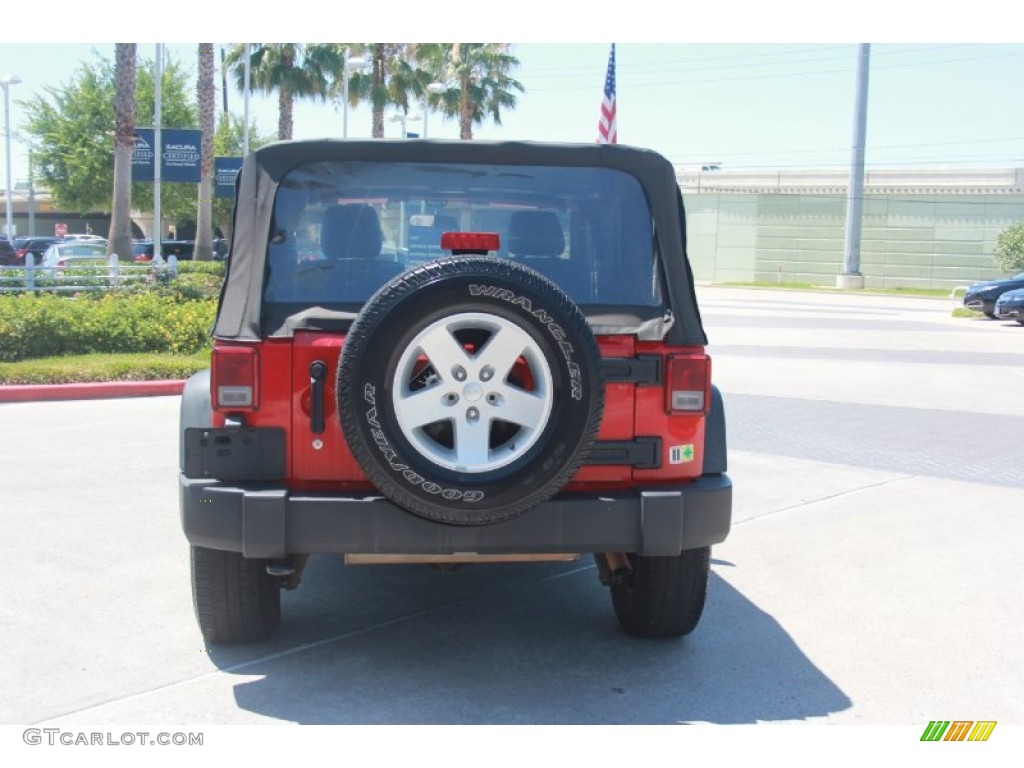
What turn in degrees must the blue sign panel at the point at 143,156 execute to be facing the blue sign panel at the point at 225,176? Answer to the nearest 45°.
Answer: approximately 135° to its left

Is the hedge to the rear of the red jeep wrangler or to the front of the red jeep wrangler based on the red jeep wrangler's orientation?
to the front

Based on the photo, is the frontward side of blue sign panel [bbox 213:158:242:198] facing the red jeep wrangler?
yes

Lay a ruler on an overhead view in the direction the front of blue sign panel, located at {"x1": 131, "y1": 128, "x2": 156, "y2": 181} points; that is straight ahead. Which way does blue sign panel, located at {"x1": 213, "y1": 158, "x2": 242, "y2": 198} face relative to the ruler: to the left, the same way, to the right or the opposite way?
the same way

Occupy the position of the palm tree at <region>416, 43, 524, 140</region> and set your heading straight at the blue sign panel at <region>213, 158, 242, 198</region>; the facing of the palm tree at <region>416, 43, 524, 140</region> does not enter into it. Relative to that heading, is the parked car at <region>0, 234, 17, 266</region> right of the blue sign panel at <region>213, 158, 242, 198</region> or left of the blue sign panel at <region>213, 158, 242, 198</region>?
right

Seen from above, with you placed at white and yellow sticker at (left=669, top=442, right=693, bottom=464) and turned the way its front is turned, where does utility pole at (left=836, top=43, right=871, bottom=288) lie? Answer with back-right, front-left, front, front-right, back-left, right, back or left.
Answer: back

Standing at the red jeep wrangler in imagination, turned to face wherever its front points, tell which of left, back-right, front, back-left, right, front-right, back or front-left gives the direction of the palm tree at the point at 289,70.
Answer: front

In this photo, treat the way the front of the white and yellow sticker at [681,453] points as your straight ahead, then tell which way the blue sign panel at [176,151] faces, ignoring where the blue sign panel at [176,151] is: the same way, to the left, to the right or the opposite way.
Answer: the same way

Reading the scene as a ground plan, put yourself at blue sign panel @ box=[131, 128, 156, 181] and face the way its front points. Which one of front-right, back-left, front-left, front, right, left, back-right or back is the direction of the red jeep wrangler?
front

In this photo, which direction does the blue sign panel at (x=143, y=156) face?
toward the camera

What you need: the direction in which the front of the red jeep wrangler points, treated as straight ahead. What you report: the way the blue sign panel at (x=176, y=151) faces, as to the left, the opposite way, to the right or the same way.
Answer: the opposite way

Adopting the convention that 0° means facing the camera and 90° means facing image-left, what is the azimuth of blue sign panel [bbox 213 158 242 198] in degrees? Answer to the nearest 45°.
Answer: approximately 0°

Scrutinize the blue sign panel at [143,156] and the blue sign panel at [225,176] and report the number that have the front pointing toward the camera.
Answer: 2

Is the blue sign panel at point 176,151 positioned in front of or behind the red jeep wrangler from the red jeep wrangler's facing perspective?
in front

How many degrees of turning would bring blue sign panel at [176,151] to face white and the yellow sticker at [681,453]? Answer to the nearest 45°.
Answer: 0° — it already faces it

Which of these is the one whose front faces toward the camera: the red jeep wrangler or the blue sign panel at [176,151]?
the blue sign panel

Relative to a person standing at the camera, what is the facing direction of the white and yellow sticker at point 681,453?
facing the viewer

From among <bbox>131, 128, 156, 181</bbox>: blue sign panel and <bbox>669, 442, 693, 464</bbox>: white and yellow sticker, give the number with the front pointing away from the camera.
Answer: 0
